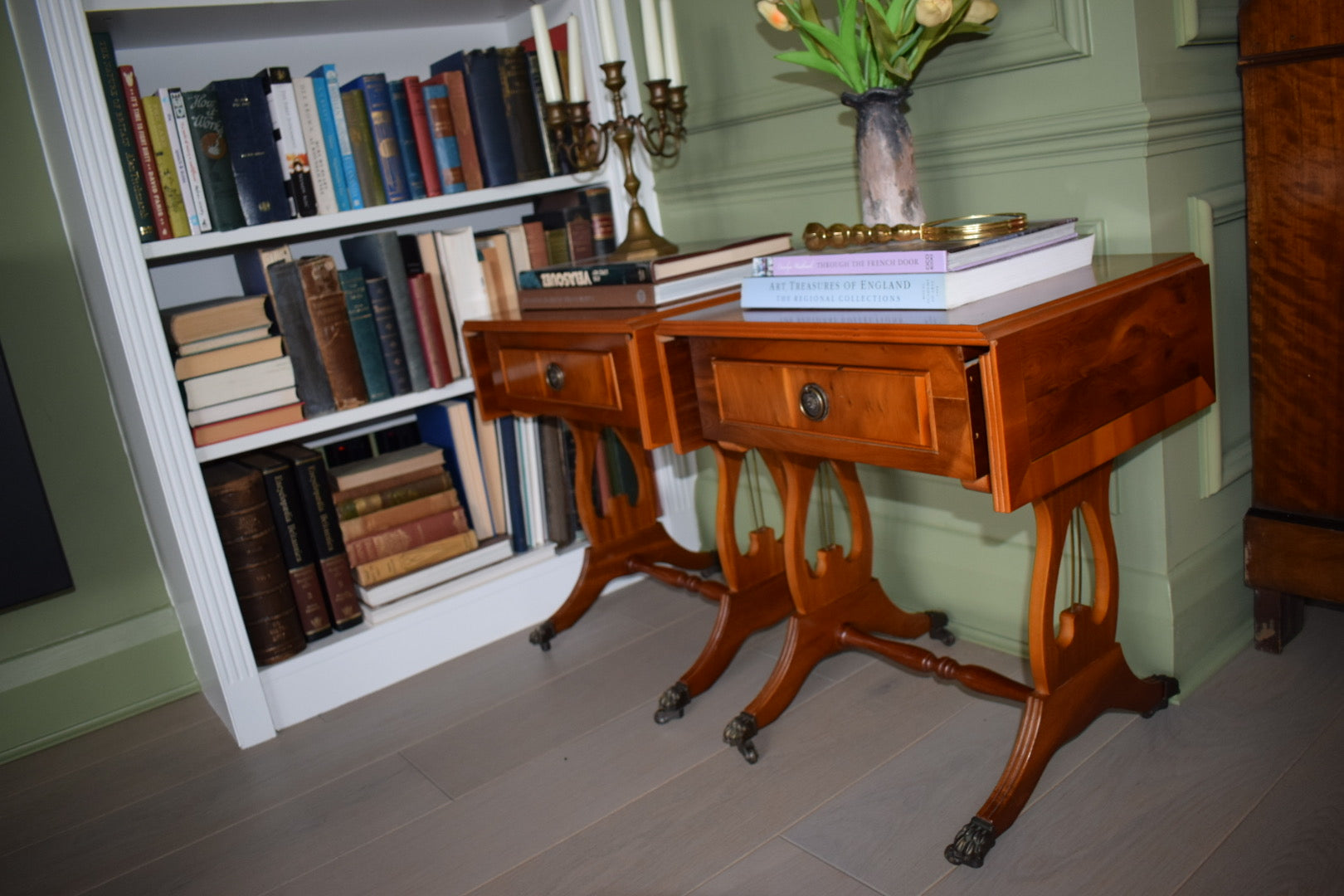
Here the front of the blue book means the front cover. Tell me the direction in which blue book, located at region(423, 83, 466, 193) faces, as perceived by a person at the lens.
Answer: facing to the right of the viewer

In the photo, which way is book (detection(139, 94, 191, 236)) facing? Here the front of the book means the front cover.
to the viewer's right

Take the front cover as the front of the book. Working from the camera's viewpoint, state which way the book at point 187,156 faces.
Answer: facing to the right of the viewer

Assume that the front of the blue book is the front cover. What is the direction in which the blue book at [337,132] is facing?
to the viewer's right

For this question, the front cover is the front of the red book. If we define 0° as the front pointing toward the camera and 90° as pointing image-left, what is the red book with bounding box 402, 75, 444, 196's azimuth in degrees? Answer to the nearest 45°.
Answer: approximately 270°

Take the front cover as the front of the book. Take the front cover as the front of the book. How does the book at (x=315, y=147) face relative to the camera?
to the viewer's right
